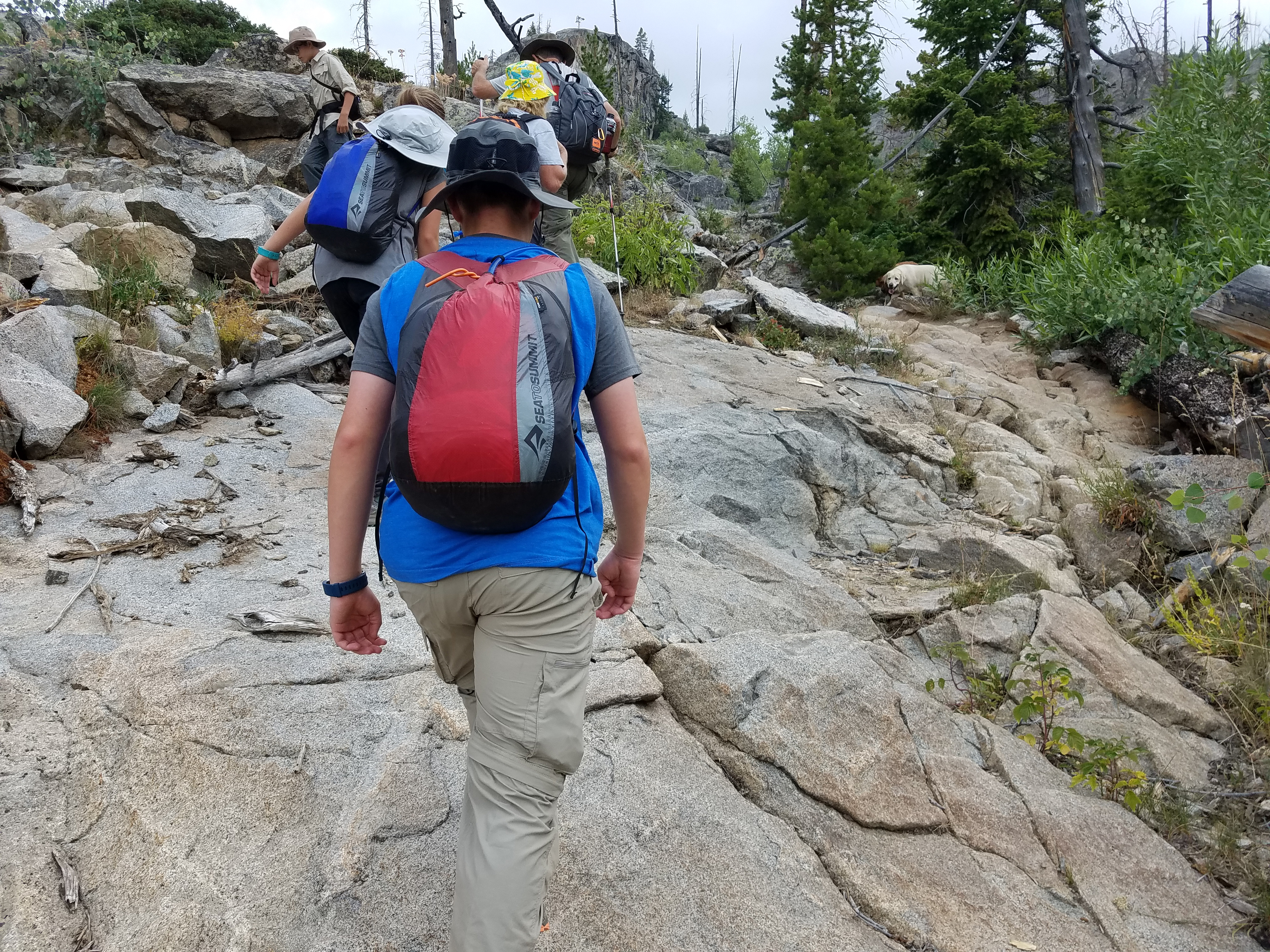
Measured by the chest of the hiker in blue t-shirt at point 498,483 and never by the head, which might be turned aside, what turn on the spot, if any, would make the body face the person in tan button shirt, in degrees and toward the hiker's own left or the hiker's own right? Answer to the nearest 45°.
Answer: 0° — they already face them

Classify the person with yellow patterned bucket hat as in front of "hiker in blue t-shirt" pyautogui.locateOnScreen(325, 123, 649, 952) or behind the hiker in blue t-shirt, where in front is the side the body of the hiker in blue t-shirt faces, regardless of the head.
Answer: in front

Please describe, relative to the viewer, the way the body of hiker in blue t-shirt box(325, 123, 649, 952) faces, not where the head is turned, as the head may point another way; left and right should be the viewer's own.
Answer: facing away from the viewer

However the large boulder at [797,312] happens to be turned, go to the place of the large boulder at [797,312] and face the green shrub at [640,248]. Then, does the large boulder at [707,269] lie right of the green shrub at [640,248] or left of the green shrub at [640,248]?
right

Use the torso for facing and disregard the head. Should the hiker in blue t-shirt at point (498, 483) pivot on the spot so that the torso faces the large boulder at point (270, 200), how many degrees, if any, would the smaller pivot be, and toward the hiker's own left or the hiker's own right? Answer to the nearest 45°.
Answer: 0° — they already face it

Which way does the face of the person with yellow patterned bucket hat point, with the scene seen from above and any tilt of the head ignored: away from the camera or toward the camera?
away from the camera

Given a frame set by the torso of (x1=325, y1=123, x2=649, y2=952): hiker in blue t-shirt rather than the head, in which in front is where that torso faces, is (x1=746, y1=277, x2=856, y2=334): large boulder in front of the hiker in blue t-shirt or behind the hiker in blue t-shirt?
in front

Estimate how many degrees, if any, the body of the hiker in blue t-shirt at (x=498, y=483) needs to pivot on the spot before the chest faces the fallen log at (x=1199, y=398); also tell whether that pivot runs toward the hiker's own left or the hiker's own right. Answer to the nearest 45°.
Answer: approximately 45° to the hiker's own right

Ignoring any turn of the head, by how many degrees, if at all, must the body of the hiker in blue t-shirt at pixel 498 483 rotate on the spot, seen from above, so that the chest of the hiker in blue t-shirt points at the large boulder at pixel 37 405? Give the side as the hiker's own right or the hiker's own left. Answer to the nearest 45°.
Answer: approximately 45° to the hiker's own left

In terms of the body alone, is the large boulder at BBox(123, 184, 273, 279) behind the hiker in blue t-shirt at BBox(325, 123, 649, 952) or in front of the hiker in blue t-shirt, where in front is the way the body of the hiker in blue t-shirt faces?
in front
